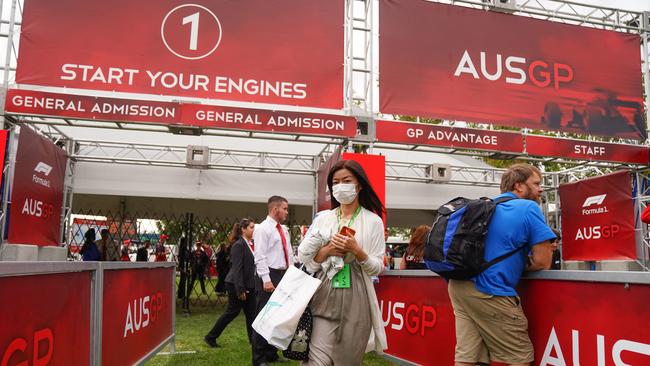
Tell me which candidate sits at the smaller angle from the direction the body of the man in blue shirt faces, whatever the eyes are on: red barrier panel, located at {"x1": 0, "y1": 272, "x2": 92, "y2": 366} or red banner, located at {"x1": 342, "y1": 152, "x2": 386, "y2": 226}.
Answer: the red banner

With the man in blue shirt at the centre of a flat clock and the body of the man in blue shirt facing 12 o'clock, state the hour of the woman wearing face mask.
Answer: The woman wearing face mask is roughly at 7 o'clock from the man in blue shirt.

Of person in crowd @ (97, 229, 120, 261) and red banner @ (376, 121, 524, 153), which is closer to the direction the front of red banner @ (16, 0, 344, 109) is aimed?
the red banner

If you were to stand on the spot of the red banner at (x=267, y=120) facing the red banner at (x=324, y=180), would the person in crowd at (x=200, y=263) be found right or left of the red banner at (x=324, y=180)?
left

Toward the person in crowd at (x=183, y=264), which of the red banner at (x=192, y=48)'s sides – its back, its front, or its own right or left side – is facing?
back

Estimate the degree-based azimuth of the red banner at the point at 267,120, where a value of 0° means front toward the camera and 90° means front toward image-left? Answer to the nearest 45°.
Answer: approximately 0°

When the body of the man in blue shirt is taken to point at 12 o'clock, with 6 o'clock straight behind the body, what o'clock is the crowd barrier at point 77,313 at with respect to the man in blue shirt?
The crowd barrier is roughly at 7 o'clock from the man in blue shirt.

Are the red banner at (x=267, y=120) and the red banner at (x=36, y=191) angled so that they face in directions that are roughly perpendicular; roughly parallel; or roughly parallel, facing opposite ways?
roughly perpendicular

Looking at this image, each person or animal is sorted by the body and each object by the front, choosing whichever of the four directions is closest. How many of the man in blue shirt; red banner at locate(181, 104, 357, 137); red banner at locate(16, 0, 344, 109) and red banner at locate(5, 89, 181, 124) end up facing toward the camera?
3
